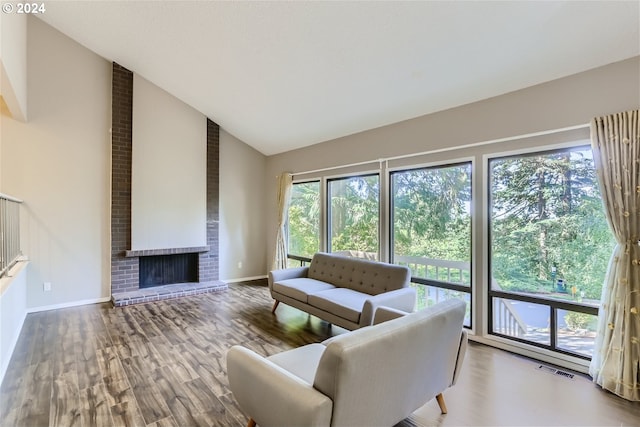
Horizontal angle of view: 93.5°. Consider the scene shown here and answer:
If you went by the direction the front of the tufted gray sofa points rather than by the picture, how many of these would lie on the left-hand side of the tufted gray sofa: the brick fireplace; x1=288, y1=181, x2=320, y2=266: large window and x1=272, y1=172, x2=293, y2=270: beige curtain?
0

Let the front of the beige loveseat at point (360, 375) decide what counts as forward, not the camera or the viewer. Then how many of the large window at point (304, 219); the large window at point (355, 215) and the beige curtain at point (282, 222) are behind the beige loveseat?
0

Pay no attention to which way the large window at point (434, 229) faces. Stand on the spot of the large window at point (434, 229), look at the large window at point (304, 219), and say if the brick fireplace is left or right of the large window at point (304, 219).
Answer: left

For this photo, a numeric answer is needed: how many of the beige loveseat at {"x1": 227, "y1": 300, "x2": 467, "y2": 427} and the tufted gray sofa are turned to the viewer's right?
0

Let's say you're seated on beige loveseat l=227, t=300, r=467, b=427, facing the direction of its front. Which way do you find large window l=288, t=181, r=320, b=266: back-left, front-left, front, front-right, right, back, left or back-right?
front-right

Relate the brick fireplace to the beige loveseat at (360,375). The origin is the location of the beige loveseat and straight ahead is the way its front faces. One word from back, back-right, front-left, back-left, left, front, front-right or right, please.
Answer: front

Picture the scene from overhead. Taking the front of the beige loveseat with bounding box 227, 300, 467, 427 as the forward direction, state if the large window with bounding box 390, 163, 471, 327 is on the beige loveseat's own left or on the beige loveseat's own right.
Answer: on the beige loveseat's own right

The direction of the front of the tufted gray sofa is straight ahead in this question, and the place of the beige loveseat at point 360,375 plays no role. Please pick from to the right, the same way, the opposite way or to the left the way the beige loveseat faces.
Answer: to the right

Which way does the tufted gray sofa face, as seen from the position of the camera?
facing the viewer and to the left of the viewer

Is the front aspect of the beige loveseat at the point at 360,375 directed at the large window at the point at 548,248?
no

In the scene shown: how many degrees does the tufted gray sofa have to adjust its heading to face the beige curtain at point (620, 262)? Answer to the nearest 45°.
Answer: approximately 90° to its left

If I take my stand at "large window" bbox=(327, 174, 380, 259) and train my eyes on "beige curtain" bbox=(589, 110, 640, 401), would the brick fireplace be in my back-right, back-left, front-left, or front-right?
back-right

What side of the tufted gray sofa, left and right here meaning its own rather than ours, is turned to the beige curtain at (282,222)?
right

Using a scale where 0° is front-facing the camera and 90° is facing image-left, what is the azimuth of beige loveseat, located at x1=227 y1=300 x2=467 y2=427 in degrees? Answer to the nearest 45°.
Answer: approximately 135°

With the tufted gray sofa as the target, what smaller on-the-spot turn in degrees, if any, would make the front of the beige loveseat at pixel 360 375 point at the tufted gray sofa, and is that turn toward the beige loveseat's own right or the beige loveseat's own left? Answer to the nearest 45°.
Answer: approximately 45° to the beige loveseat's own right

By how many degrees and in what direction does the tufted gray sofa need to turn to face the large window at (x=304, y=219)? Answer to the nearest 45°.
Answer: approximately 135° to its right

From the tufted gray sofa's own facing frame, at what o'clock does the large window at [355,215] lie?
The large window is roughly at 5 o'clock from the tufted gray sofa.

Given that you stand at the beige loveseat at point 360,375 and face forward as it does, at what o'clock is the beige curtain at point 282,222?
The beige curtain is roughly at 1 o'clock from the beige loveseat.

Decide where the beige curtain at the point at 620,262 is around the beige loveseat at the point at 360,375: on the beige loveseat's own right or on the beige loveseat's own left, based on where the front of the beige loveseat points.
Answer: on the beige loveseat's own right

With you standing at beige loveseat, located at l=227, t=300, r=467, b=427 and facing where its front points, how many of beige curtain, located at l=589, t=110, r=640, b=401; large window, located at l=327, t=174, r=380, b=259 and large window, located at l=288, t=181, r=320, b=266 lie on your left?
0

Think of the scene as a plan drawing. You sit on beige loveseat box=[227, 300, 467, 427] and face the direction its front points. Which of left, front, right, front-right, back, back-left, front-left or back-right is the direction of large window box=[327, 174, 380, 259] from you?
front-right
